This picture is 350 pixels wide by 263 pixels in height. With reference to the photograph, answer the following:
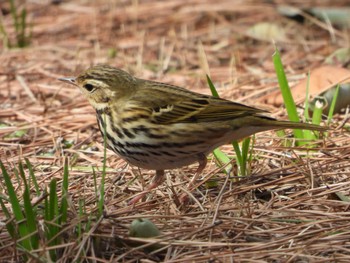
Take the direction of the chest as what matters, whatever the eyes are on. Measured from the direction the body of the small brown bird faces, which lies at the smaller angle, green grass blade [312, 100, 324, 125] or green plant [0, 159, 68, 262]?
the green plant

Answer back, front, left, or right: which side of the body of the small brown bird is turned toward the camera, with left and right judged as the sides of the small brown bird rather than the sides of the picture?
left

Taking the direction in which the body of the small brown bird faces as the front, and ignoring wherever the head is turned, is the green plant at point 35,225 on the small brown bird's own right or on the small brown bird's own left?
on the small brown bird's own left

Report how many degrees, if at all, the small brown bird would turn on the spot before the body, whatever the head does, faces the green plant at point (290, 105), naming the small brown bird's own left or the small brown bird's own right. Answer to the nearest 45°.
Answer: approximately 135° to the small brown bird's own right

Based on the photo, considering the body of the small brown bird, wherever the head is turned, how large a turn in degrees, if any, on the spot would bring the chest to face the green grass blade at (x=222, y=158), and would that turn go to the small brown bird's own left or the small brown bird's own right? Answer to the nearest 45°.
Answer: approximately 135° to the small brown bird's own right
